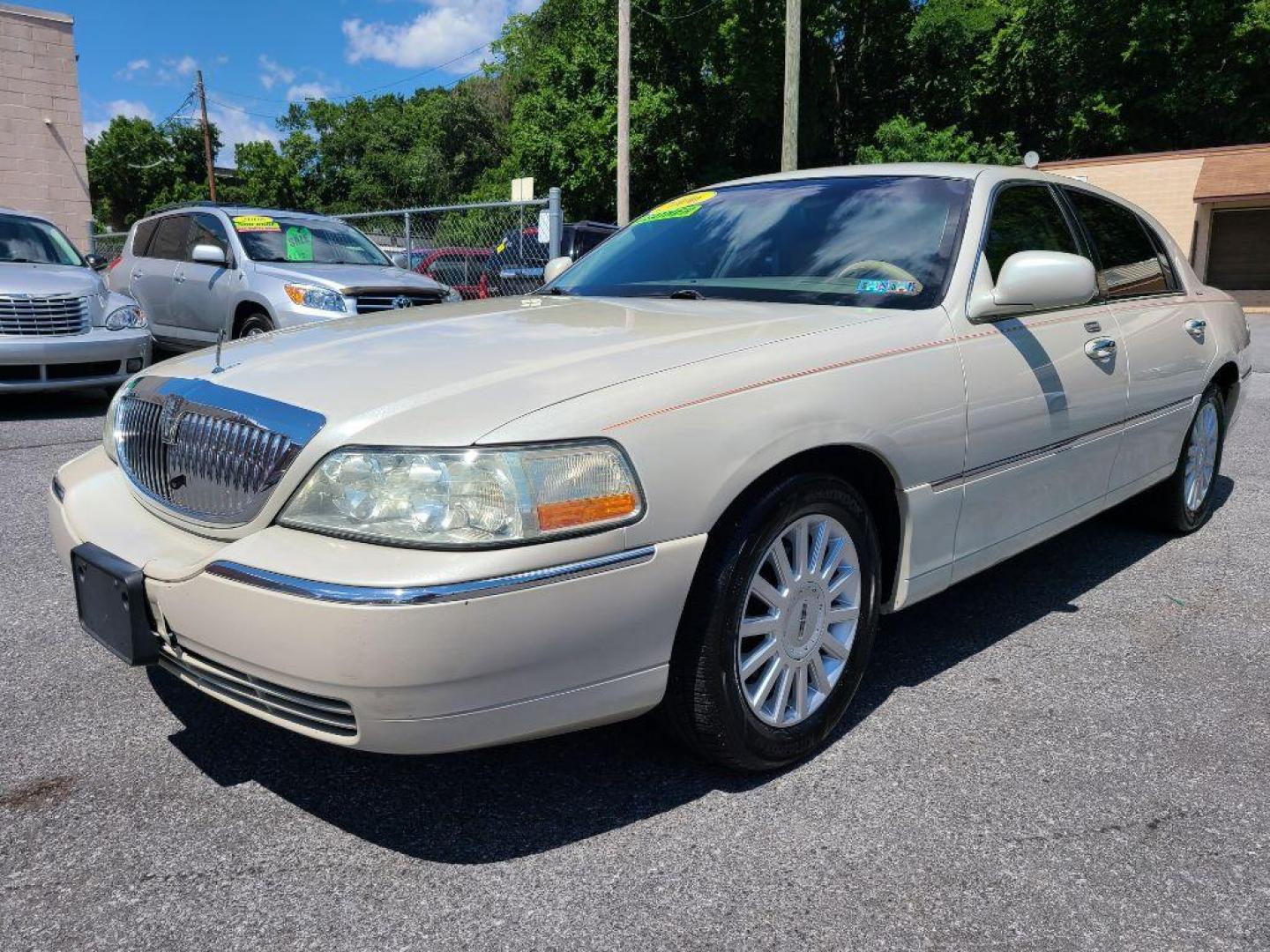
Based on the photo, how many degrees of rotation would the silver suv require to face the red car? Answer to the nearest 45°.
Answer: approximately 90° to its left

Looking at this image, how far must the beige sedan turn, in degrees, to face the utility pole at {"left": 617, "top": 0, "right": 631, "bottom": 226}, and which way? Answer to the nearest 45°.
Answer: approximately 135° to its right

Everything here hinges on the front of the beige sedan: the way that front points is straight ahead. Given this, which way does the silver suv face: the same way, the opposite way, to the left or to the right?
to the left

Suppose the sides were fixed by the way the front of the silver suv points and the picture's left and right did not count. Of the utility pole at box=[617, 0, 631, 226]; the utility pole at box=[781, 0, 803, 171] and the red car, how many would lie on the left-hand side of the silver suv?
3

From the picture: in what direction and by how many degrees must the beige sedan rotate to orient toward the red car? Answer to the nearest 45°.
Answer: approximately 135° to its right

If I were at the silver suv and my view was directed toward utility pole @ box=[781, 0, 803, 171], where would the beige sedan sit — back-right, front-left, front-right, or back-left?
back-right

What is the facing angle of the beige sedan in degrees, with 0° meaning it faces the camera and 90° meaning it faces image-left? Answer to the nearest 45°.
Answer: approximately 45°

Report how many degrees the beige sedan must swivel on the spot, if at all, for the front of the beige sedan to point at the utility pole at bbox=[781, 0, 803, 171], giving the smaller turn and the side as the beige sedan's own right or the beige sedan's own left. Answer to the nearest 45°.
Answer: approximately 135° to the beige sedan's own right
